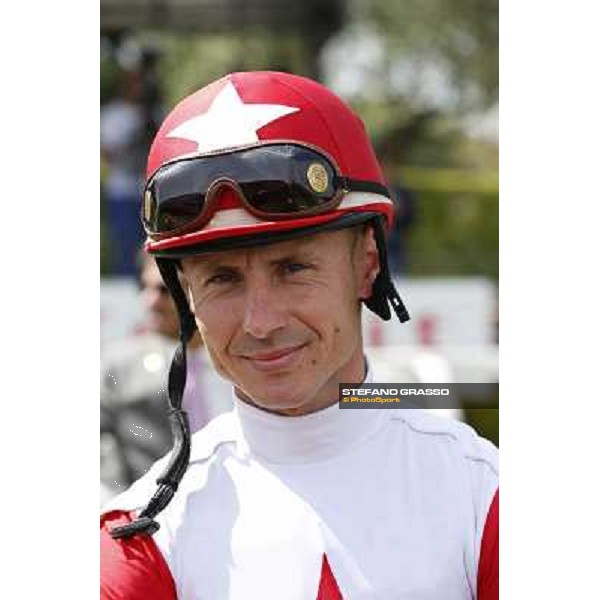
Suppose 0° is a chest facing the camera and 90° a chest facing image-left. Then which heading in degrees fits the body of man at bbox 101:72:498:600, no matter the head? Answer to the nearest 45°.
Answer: approximately 0°
